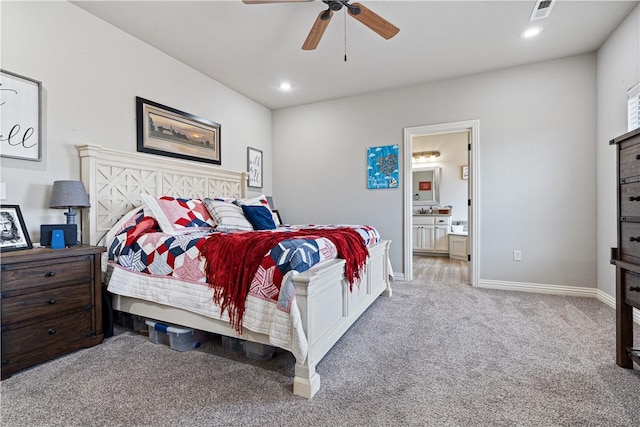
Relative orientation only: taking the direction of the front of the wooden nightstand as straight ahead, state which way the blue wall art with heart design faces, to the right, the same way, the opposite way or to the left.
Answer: to the right

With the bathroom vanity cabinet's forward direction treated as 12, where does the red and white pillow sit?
The red and white pillow is roughly at 1 o'clock from the bathroom vanity cabinet.

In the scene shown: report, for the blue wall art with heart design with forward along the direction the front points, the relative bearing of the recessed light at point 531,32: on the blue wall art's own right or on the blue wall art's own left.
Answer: on the blue wall art's own left

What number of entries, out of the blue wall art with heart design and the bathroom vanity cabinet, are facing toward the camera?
2

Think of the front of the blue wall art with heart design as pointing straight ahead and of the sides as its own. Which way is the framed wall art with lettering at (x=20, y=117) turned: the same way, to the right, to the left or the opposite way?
to the left

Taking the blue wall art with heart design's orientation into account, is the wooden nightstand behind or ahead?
ahead

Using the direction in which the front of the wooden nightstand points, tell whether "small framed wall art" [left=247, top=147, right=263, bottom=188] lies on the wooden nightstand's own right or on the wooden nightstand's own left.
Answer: on the wooden nightstand's own left

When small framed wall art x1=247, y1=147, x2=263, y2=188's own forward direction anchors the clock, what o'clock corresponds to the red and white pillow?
The red and white pillow is roughly at 2 o'clock from the small framed wall art.

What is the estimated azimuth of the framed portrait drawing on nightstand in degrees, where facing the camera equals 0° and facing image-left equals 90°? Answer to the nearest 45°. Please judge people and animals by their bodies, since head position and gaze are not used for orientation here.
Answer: approximately 315°

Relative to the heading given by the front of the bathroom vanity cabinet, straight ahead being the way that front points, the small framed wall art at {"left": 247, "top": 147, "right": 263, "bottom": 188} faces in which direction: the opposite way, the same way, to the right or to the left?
to the left

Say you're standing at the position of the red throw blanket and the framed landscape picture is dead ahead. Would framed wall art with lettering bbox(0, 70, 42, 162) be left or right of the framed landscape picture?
left

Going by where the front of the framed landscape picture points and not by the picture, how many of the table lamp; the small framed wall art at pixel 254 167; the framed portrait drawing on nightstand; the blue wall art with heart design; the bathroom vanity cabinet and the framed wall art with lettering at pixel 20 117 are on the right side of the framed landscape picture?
3

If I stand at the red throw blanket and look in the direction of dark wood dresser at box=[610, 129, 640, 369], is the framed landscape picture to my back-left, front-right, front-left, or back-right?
back-left
